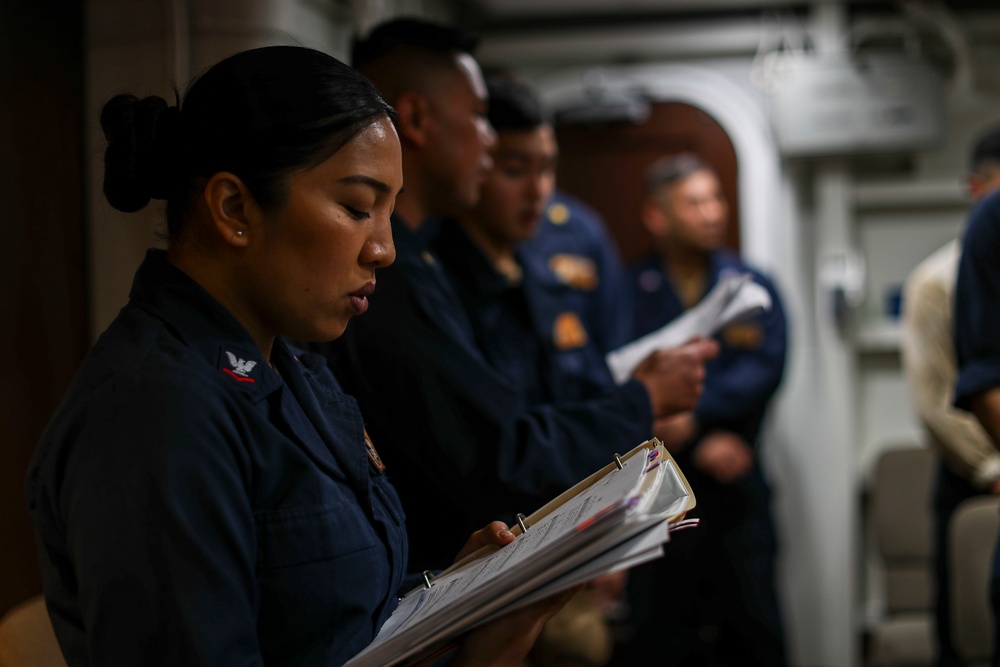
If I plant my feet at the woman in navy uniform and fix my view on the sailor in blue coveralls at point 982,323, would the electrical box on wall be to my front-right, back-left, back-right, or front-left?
front-left

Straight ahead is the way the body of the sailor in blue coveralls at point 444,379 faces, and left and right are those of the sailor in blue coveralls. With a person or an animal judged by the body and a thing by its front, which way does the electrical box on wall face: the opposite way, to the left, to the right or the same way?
to the right

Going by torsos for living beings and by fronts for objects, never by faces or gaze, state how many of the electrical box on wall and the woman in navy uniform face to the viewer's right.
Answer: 1

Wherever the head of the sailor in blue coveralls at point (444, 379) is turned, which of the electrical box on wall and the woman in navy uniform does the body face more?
the electrical box on wall

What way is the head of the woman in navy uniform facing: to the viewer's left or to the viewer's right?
to the viewer's right

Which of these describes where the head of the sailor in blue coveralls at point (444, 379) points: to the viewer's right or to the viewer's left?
to the viewer's right

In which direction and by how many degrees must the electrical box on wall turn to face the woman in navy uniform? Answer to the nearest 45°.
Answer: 0° — it already faces them

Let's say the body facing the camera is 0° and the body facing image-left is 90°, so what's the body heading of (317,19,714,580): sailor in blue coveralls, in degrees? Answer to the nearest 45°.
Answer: approximately 270°

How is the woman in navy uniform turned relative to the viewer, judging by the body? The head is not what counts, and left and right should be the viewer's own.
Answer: facing to the right of the viewer

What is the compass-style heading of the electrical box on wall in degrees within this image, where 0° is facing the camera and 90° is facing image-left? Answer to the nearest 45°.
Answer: approximately 0°

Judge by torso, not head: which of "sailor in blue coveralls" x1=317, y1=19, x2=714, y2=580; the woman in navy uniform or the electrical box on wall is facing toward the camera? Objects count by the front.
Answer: the electrical box on wall

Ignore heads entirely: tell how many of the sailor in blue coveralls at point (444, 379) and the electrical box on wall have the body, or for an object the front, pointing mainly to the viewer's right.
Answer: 1

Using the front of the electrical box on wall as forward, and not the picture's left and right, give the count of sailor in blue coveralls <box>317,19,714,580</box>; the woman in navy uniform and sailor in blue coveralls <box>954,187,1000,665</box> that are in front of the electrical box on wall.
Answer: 3

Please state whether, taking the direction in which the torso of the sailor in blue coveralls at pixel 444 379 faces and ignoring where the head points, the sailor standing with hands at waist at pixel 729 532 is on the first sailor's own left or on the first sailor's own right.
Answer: on the first sailor's own left
